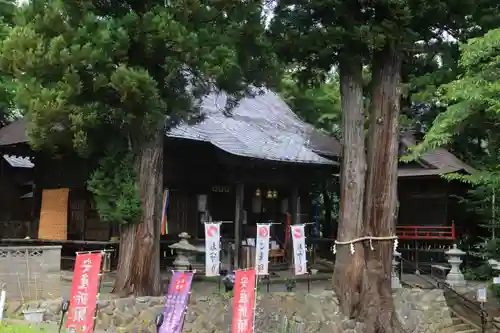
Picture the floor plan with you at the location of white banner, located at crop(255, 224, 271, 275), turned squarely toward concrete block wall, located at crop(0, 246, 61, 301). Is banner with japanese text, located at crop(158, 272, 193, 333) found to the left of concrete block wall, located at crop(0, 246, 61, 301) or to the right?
left

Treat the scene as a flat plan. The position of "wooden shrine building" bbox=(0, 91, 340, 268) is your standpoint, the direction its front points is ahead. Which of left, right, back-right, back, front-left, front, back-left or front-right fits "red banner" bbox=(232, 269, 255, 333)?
front-right

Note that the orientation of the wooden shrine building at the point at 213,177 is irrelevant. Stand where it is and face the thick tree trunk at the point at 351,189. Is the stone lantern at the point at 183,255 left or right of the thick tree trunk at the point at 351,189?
right

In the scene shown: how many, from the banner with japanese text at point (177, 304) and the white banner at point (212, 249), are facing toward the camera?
2

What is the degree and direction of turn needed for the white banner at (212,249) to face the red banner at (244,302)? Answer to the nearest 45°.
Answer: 0° — it already faces it

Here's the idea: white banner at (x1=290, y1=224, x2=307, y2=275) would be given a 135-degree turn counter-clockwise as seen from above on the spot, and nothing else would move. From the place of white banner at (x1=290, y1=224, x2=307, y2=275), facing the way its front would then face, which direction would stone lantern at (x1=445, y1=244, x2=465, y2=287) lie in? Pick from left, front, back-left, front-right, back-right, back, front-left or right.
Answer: front

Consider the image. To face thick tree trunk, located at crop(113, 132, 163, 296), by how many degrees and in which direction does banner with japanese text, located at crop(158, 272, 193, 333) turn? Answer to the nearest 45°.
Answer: approximately 180°

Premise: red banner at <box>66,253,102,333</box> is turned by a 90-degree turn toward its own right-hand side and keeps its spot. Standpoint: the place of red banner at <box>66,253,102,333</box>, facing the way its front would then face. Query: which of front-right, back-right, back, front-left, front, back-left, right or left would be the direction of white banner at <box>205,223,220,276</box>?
back-right

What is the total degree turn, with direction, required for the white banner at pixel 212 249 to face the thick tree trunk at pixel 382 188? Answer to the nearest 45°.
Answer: approximately 90° to its left

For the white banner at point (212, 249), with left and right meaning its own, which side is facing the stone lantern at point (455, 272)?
left
